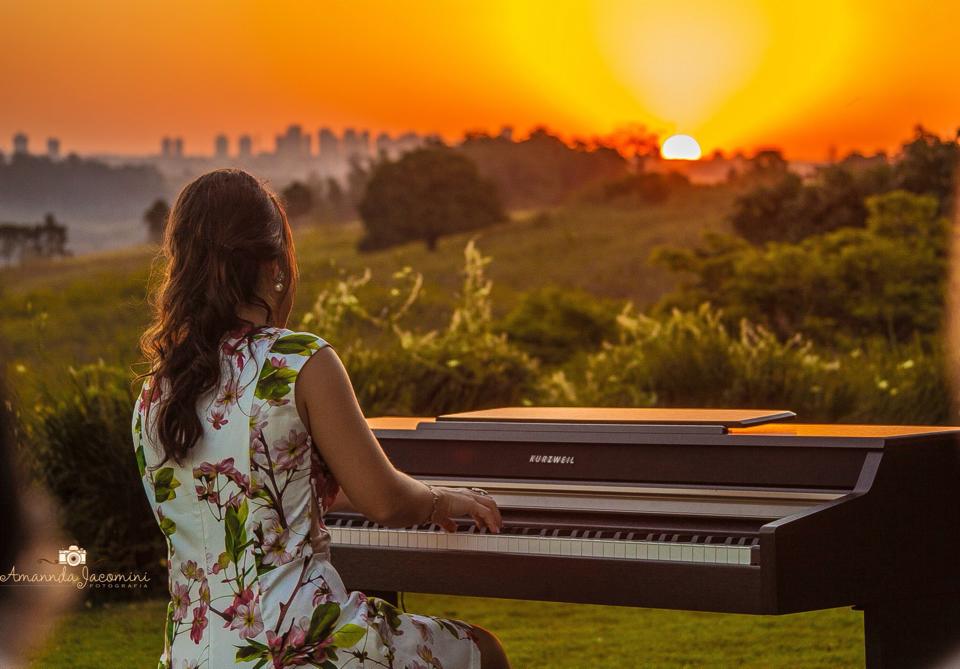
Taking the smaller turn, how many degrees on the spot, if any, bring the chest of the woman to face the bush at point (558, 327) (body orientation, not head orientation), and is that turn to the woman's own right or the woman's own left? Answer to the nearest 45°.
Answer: approximately 45° to the woman's own left

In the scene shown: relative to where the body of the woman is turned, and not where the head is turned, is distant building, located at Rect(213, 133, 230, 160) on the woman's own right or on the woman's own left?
on the woman's own left

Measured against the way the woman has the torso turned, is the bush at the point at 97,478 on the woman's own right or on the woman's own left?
on the woman's own left

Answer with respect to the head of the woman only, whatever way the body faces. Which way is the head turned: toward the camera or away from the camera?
away from the camera

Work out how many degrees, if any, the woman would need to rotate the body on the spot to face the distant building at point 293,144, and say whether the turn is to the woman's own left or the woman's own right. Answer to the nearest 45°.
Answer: approximately 45° to the woman's own left

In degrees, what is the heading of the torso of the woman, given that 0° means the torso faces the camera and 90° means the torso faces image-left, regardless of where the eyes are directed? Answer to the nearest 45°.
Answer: approximately 225°

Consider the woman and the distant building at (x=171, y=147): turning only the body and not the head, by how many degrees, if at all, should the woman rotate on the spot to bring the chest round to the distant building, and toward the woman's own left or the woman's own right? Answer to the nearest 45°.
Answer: approximately 45° to the woman's own left

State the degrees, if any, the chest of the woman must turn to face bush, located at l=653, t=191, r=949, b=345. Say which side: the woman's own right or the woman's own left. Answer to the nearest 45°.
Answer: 0° — they already face it

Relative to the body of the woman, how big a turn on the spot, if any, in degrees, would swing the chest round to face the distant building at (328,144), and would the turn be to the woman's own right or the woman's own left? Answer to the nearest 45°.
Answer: approximately 45° to the woman's own left
